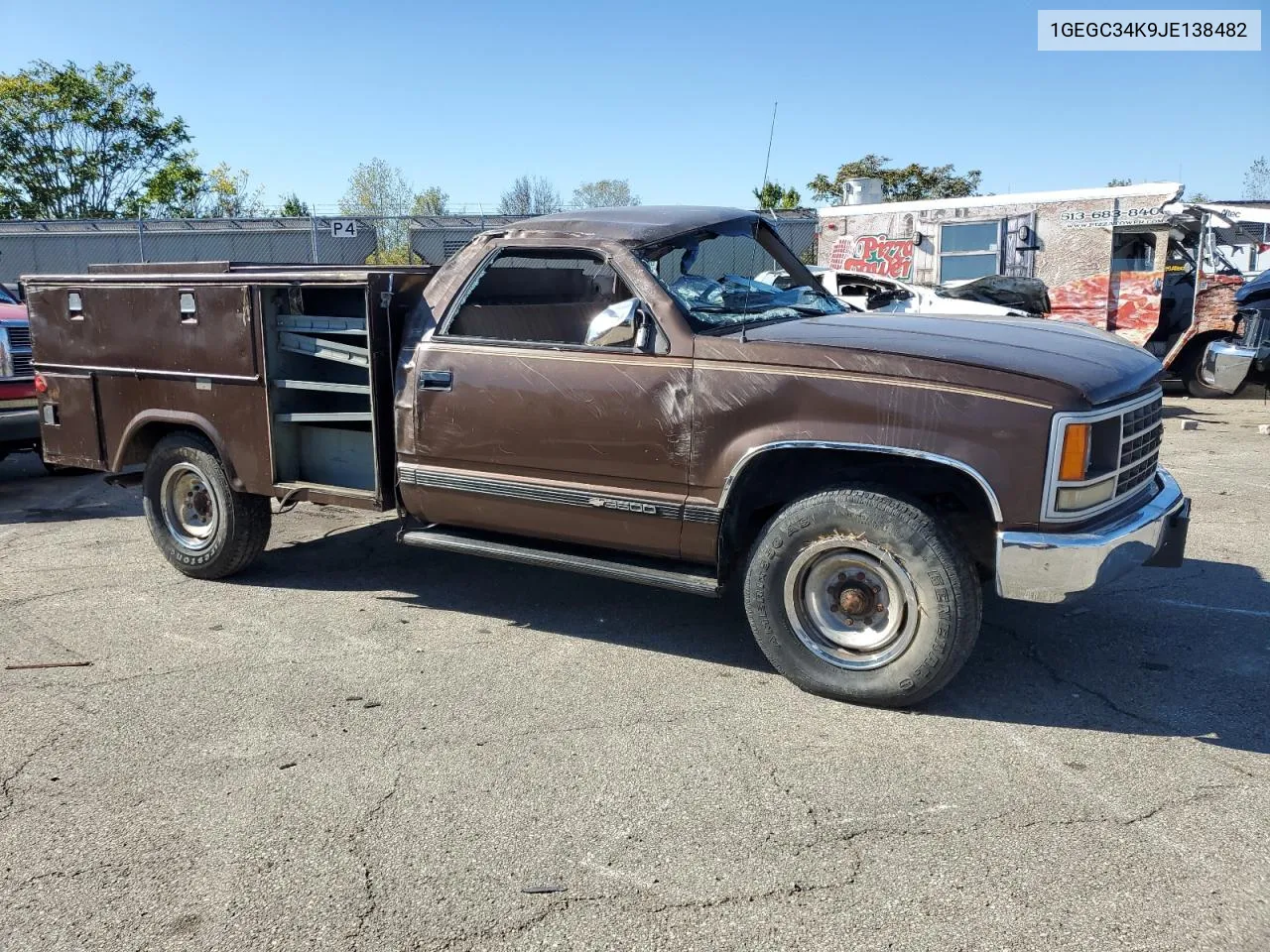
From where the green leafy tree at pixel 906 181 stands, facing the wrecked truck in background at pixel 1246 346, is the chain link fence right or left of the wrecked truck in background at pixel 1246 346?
right

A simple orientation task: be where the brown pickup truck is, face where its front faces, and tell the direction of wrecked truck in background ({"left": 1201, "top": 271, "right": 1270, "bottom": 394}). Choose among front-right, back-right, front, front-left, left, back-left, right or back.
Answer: left

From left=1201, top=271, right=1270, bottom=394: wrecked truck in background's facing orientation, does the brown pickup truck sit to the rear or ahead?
ahead

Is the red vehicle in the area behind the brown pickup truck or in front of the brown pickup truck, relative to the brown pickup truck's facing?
behind

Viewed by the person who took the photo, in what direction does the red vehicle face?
facing the viewer and to the right of the viewer

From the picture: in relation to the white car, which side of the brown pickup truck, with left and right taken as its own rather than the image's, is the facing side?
left

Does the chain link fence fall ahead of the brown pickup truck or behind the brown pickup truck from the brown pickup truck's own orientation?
behind

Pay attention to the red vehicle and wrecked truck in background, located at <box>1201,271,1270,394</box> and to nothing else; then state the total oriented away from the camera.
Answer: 0

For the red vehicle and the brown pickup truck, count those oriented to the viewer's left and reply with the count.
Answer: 0

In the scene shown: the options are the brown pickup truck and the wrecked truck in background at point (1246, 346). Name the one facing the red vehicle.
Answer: the wrecked truck in background

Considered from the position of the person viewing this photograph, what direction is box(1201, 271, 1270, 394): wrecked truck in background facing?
facing the viewer and to the left of the viewer
